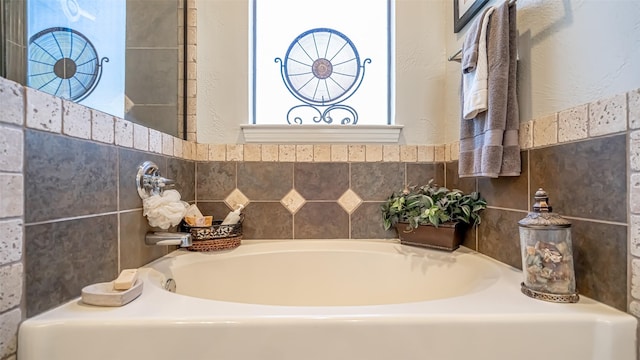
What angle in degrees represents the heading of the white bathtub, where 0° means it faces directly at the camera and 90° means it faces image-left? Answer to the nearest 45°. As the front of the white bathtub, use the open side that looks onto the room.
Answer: approximately 0°

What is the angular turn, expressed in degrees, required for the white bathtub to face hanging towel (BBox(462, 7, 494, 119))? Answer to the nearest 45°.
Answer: approximately 135° to its left

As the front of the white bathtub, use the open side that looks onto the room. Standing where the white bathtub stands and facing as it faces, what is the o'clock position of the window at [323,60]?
The window is roughly at 6 o'clock from the white bathtub.

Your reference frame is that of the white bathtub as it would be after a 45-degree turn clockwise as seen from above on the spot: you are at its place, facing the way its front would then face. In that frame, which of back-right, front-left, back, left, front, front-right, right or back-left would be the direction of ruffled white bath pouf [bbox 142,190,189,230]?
right

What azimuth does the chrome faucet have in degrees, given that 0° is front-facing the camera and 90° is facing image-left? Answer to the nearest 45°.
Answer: approximately 270°

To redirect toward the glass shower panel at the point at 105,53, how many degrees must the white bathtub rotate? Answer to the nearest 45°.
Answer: approximately 135° to its right
